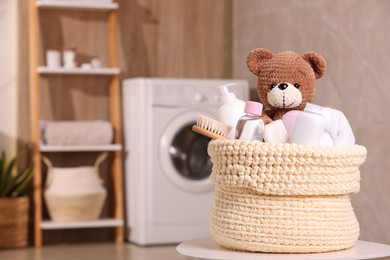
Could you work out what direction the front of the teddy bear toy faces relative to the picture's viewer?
facing the viewer

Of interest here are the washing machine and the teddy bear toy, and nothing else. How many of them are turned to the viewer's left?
0

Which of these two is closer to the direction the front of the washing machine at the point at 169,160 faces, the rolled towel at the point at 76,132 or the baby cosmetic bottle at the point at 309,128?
the baby cosmetic bottle

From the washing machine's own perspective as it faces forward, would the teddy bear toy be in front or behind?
in front

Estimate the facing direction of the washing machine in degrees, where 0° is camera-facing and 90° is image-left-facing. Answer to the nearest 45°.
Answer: approximately 315°
